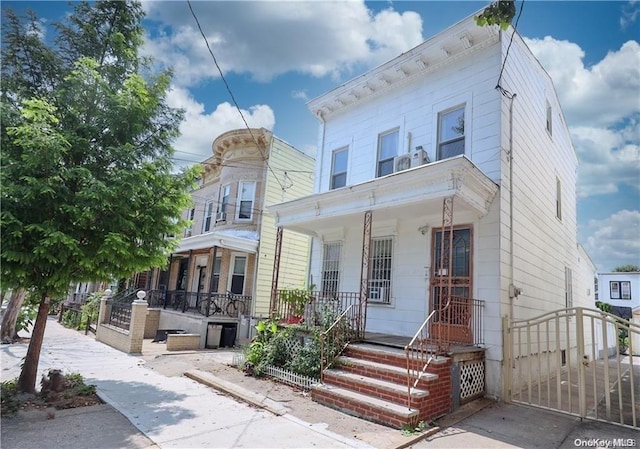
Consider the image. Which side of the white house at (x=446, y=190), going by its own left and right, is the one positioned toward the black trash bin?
right

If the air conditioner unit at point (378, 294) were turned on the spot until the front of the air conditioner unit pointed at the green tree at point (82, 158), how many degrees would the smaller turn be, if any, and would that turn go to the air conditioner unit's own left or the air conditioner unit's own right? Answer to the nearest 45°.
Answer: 0° — it already faces it

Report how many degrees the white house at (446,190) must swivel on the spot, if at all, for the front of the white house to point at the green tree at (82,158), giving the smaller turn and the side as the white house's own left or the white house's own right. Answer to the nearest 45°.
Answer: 0° — it already faces it

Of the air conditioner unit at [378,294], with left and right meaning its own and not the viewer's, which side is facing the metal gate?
left

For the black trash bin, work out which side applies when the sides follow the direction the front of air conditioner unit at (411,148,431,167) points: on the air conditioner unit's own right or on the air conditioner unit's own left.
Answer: on the air conditioner unit's own right

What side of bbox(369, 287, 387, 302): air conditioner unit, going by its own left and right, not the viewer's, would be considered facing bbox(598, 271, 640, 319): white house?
back

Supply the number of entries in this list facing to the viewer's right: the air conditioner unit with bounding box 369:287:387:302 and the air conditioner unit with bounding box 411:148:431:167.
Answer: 0

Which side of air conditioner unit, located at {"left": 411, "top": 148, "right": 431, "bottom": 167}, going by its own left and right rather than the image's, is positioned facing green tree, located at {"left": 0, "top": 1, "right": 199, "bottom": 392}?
front

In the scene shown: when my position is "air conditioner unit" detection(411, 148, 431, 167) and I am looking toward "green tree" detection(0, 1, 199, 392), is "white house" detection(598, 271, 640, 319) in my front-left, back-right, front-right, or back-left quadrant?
back-right

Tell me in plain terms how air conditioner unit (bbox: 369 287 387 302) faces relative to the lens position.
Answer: facing the viewer and to the left of the viewer

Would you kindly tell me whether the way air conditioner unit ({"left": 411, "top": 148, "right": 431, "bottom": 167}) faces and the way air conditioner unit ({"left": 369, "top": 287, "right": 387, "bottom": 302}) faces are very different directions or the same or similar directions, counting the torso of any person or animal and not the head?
same or similar directions

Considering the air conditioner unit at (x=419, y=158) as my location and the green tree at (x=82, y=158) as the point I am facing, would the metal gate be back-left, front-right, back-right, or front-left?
back-left

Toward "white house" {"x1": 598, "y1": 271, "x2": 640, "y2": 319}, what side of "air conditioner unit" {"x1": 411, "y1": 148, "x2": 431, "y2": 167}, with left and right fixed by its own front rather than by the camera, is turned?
back
